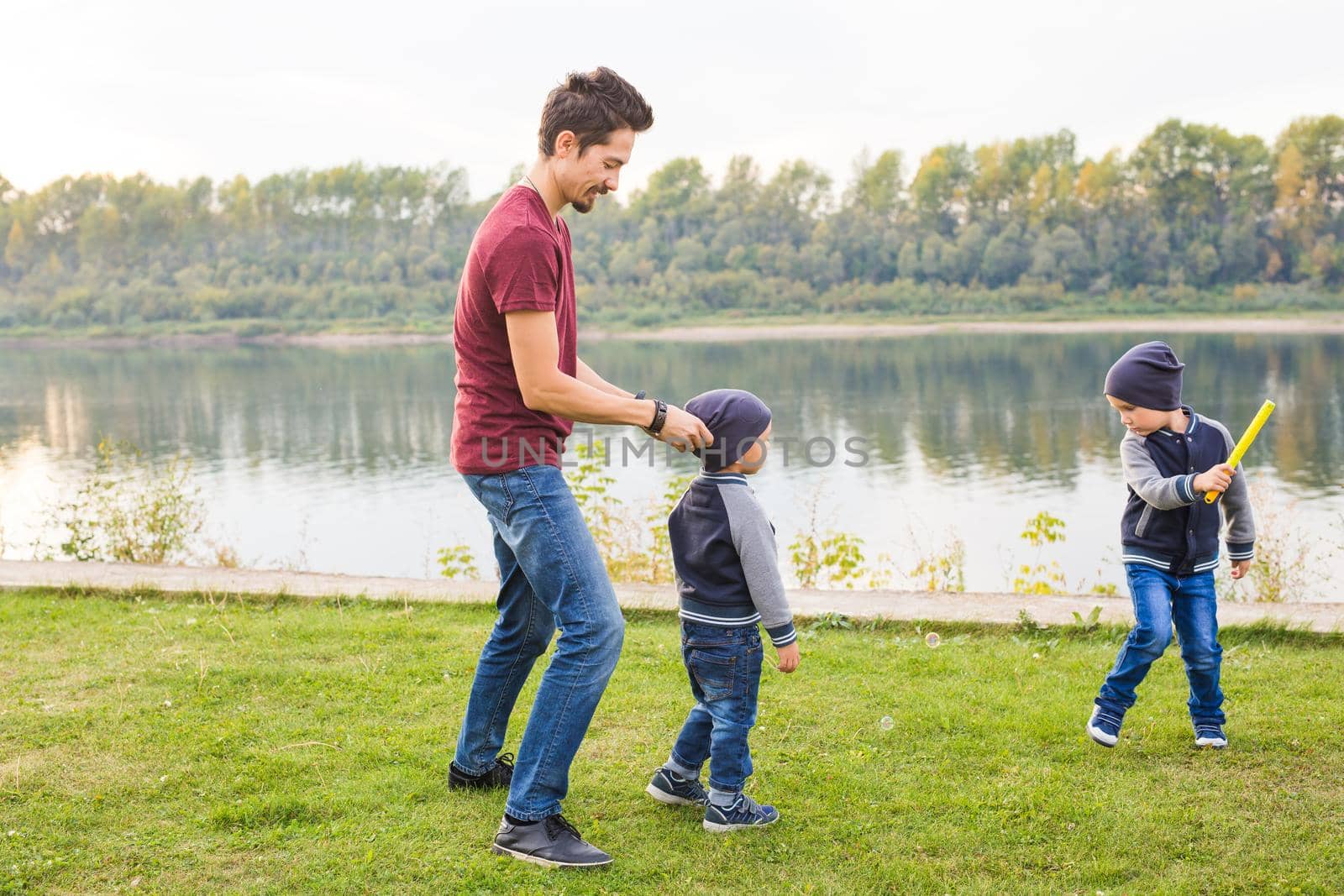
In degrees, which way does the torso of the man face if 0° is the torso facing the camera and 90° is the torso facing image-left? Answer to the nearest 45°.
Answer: approximately 270°

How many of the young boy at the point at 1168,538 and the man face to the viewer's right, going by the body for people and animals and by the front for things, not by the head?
1

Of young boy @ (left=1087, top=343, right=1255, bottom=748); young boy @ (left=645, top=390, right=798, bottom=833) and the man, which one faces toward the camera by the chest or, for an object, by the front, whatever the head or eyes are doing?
young boy @ (left=1087, top=343, right=1255, bottom=748)

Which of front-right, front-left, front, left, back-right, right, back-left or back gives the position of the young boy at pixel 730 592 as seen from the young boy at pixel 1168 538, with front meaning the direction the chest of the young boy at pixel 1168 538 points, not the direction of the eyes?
front-right

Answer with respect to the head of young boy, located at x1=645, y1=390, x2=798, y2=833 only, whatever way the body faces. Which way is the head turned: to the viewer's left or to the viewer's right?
to the viewer's right

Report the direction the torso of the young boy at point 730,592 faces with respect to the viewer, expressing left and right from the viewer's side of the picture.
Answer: facing away from the viewer and to the right of the viewer

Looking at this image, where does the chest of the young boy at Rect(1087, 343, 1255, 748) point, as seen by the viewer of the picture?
toward the camera

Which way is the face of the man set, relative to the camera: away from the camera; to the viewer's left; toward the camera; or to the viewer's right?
to the viewer's right

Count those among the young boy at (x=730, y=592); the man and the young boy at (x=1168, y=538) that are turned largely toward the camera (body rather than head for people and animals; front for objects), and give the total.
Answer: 1

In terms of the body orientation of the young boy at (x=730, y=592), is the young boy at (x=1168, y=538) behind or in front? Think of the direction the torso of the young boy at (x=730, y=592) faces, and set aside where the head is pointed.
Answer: in front

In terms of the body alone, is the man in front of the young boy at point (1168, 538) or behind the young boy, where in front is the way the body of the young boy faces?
in front
